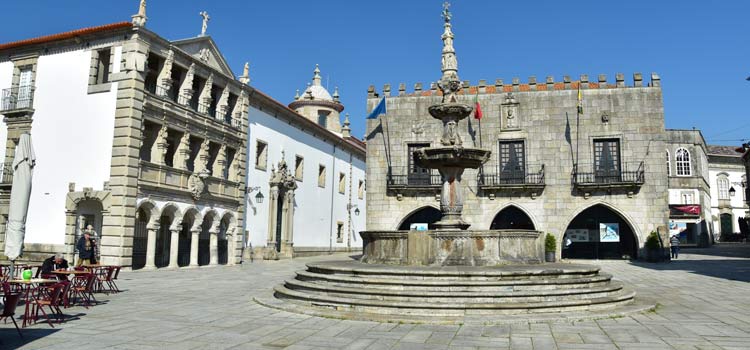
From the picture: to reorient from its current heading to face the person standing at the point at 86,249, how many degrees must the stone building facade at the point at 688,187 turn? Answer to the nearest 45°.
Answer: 0° — it already faces them

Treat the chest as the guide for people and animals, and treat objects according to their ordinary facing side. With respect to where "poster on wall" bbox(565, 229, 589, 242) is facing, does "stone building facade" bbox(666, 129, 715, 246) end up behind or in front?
behind

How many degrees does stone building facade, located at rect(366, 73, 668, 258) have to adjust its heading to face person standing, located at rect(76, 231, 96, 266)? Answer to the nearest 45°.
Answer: approximately 45° to its right

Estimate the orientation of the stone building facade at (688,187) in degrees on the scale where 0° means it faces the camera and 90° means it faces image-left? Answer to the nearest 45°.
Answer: approximately 0°

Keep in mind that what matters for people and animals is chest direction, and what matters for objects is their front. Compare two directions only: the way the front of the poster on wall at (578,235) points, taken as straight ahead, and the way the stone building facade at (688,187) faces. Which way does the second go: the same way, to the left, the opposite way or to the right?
the same way

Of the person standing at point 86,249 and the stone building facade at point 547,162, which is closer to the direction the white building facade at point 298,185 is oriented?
the stone building facade

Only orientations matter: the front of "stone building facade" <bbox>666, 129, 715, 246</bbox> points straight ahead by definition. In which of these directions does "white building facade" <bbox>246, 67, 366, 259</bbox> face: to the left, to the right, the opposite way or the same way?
to the left

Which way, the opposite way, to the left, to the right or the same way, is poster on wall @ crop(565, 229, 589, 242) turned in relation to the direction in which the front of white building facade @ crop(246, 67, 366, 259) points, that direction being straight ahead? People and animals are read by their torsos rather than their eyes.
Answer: to the right

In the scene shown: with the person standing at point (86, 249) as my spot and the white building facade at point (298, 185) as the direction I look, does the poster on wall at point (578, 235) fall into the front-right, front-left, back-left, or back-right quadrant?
front-right

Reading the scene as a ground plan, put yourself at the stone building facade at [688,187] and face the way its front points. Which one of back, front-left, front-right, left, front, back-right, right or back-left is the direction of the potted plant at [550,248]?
front

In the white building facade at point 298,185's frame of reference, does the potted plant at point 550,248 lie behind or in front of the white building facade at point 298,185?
in front

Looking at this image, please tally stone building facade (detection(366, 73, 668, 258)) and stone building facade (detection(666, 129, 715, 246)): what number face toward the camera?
2

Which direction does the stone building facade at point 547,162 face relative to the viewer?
toward the camera

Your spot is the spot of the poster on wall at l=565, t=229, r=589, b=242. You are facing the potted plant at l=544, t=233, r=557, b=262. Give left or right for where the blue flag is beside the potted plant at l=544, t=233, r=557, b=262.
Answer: right

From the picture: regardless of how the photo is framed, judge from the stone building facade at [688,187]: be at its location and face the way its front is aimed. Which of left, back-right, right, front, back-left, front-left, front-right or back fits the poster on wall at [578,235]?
front

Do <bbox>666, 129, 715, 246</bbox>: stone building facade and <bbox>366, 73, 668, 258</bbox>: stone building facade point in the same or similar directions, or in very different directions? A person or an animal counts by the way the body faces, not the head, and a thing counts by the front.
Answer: same or similar directions

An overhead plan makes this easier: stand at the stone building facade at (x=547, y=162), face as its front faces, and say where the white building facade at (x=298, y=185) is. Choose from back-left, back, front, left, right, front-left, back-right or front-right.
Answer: right

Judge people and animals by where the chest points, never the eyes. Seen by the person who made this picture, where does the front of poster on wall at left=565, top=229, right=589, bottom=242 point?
facing the viewer

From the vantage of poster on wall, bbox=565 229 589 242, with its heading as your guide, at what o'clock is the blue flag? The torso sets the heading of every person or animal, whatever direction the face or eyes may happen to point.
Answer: The blue flag is roughly at 2 o'clock from the poster on wall.

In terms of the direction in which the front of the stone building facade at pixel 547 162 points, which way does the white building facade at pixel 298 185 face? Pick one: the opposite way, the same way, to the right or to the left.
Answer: to the left
